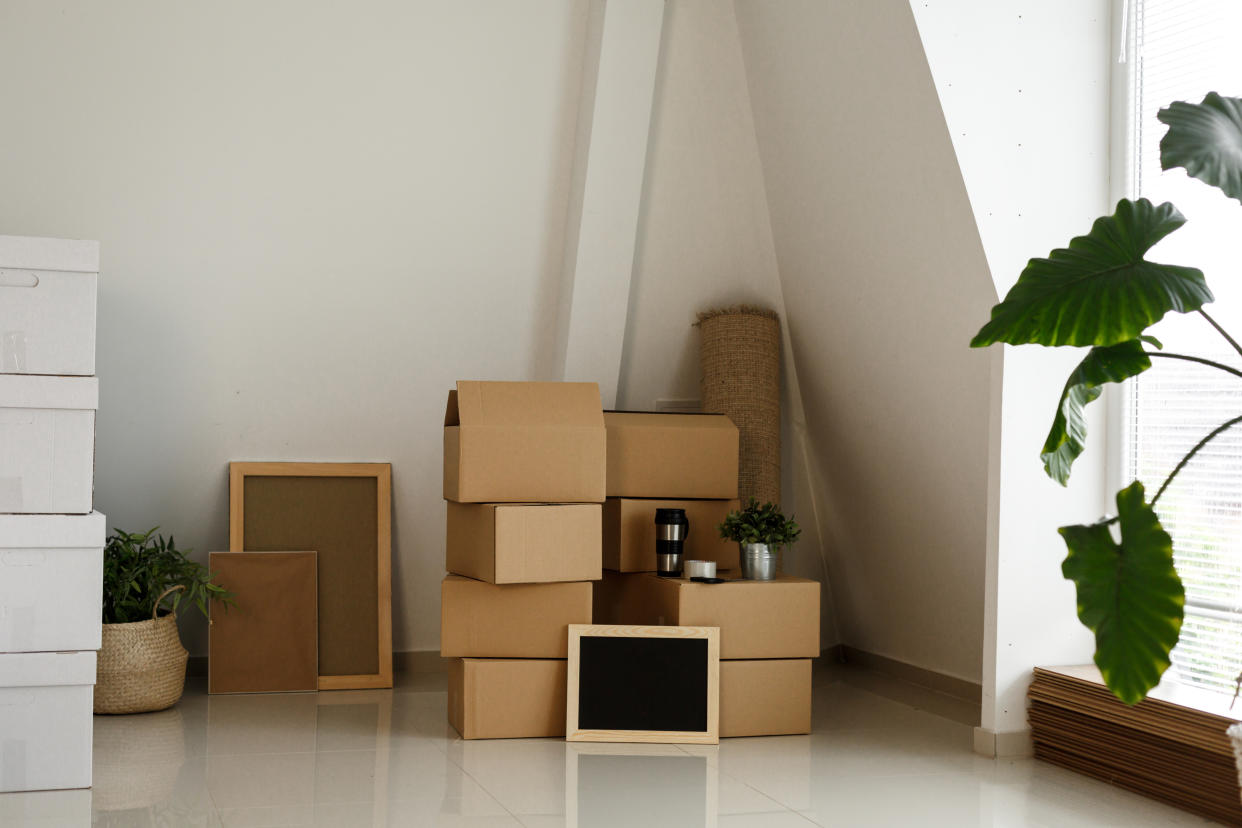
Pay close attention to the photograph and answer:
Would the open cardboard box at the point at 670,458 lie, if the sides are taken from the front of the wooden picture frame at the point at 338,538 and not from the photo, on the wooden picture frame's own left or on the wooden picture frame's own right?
on the wooden picture frame's own left

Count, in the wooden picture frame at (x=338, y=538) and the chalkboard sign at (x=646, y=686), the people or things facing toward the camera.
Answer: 2

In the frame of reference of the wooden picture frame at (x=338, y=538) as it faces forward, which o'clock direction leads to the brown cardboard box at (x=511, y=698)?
The brown cardboard box is roughly at 11 o'clock from the wooden picture frame.

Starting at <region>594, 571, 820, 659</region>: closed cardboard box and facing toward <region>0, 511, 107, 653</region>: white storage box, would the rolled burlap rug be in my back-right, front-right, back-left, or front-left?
back-right

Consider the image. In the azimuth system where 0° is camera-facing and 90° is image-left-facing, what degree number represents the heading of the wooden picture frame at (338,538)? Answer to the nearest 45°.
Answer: approximately 0°
